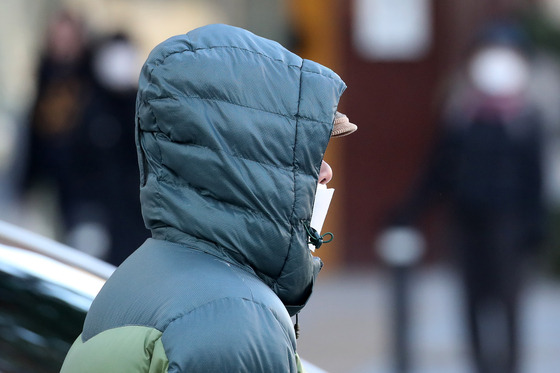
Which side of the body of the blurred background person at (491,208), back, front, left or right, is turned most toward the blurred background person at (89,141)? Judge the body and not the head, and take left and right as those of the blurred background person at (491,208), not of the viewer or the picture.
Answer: right

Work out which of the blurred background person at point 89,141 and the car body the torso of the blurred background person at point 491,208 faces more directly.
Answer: the car body

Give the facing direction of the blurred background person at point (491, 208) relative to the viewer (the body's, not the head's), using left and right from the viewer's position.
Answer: facing the viewer

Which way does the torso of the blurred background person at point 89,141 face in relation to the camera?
toward the camera

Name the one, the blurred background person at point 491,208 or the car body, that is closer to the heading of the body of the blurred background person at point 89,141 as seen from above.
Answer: the car body
